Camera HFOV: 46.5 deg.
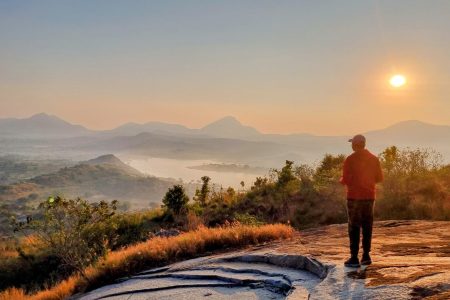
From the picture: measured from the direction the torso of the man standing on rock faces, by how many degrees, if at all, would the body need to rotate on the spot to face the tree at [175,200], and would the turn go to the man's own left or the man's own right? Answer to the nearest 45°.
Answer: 0° — they already face it

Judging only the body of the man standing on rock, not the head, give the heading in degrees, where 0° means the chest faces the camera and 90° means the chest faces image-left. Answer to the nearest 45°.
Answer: approximately 135°

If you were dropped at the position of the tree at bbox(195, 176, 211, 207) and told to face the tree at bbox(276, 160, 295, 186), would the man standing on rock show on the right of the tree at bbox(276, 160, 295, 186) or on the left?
right

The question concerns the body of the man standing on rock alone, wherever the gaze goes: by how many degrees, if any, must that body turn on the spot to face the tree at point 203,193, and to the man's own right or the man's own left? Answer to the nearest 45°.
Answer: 0° — they already face it
